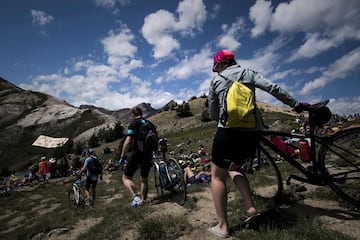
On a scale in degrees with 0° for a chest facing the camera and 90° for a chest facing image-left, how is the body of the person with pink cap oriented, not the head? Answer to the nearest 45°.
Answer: approximately 135°
